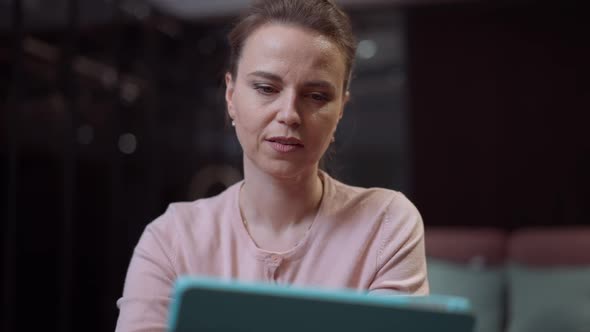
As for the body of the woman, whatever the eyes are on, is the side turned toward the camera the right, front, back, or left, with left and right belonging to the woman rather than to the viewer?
front
